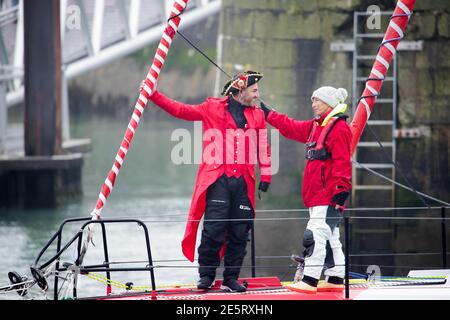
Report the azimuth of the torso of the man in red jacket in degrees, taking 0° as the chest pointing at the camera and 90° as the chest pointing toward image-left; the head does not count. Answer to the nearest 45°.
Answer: approximately 315°

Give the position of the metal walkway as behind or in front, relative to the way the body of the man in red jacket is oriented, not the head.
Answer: behind

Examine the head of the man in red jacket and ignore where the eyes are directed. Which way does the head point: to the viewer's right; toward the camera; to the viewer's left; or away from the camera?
to the viewer's right

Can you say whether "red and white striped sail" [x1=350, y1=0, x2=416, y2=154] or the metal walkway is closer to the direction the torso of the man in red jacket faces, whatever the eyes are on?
the red and white striped sail

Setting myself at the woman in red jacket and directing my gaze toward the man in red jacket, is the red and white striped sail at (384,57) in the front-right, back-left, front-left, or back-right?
back-right

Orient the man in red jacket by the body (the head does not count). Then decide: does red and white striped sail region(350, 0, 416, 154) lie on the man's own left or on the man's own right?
on the man's own left
